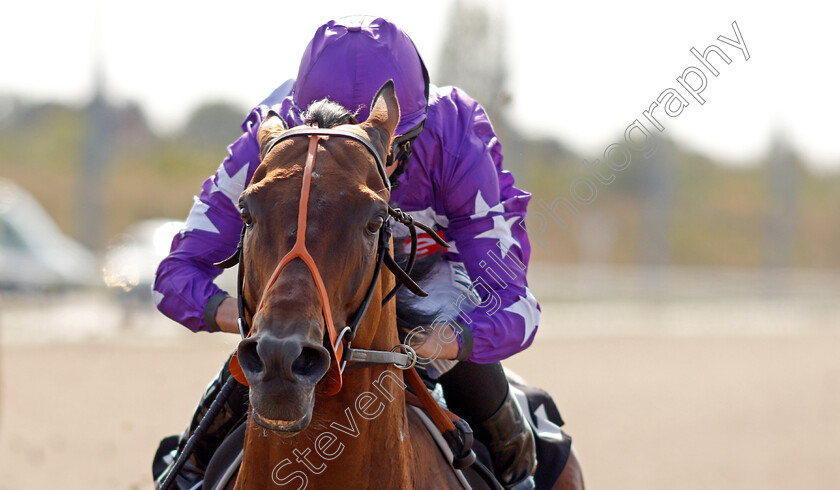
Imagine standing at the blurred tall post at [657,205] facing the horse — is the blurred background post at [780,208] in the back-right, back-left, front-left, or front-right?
back-left

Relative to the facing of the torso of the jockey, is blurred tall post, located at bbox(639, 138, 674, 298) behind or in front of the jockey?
behind

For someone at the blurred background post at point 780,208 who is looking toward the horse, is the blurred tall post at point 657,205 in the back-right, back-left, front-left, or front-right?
front-right

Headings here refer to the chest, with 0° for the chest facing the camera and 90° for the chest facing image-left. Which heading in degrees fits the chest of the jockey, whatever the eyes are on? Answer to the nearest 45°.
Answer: approximately 0°

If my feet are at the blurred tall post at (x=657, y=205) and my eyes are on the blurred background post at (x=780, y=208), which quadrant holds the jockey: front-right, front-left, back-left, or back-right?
back-right

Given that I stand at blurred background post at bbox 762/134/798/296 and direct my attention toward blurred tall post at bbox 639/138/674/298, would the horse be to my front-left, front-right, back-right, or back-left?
front-left
